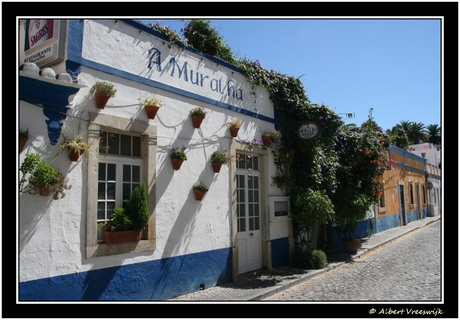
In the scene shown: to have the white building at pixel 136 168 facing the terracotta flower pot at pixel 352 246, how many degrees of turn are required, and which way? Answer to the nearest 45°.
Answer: approximately 90° to its left

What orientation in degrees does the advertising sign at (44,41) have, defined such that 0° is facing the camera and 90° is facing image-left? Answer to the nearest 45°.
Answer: approximately 45°

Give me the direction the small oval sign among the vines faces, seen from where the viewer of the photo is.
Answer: facing the viewer

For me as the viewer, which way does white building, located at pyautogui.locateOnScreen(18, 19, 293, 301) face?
facing the viewer and to the right of the viewer
